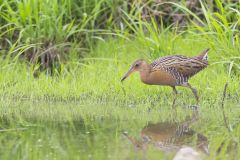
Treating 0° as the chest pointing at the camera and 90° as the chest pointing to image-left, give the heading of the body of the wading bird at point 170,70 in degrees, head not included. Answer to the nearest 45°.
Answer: approximately 90°
